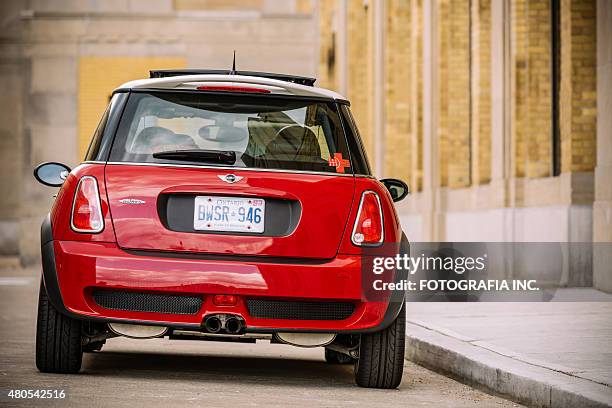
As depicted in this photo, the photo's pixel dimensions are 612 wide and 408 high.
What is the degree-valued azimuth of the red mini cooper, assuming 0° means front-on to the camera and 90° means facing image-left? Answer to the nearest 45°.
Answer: approximately 180°
